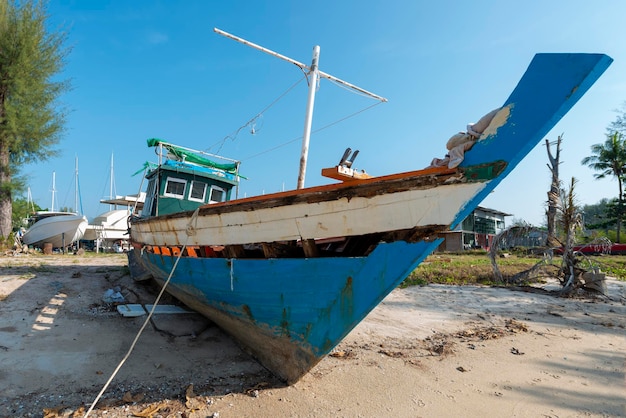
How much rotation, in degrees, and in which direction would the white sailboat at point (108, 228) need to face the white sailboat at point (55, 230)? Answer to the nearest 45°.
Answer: approximately 45° to its left

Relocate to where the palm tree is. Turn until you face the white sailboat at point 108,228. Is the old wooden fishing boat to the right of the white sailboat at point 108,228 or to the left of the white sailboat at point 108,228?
left

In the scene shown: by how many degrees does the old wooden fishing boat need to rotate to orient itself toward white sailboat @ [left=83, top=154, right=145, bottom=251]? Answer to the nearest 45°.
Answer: approximately 180°

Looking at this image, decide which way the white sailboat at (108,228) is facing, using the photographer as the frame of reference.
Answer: facing the viewer and to the left of the viewer

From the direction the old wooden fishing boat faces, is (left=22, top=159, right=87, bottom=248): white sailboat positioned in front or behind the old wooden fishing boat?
behind

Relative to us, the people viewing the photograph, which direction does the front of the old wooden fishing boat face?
facing the viewer and to the right of the viewer

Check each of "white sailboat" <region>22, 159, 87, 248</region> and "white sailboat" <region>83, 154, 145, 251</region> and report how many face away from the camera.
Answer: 0

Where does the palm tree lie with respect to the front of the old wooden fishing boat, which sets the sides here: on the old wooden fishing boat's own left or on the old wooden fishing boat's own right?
on the old wooden fishing boat's own left
